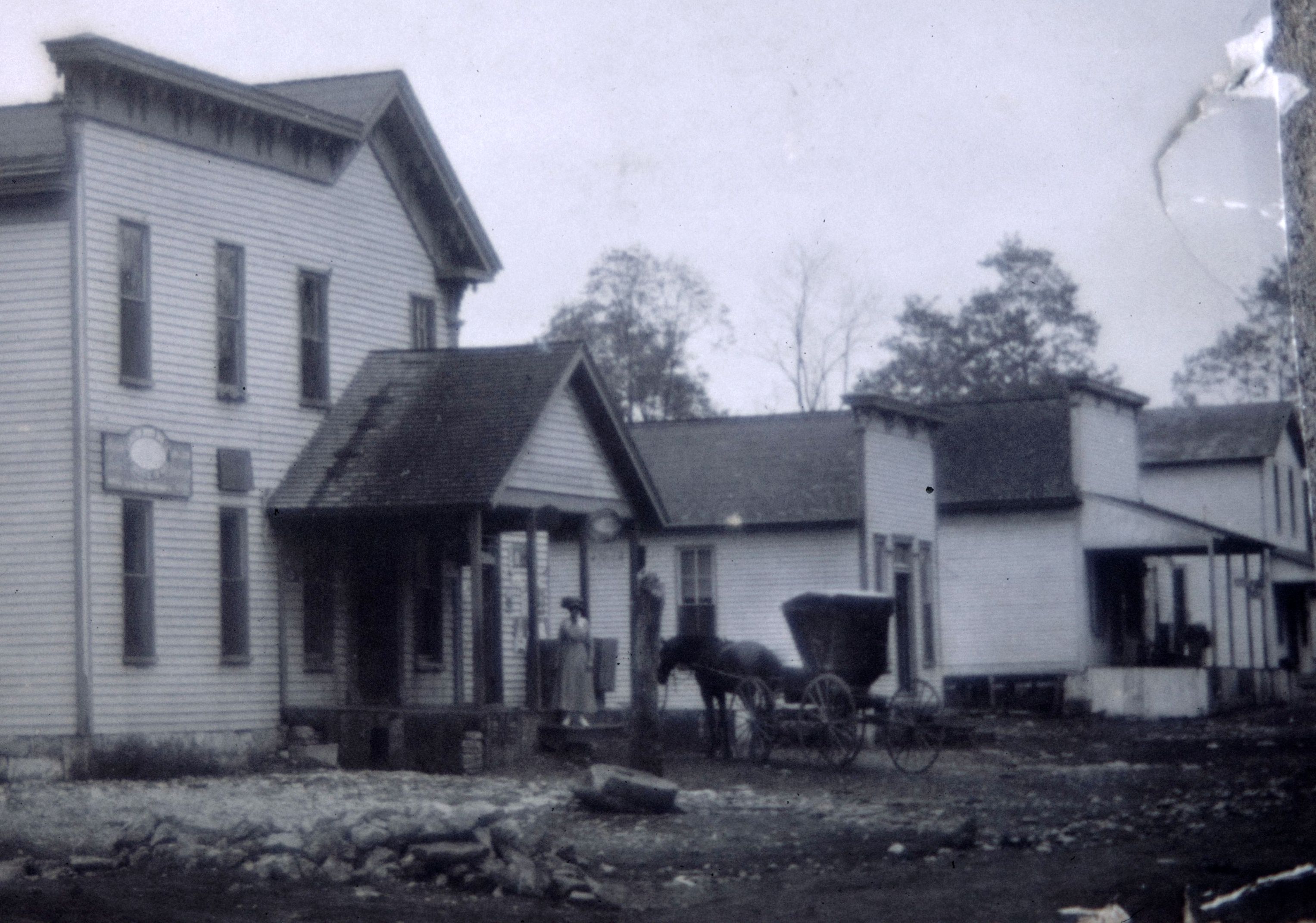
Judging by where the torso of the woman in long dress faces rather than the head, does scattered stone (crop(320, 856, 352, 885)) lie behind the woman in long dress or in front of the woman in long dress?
in front

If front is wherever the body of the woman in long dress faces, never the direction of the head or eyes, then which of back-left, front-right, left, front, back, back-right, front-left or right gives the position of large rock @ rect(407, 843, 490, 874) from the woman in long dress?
front

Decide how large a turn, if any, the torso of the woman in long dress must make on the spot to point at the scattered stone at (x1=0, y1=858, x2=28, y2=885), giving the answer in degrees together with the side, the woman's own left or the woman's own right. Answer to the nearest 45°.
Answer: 0° — they already face it

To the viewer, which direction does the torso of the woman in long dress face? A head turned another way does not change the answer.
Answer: toward the camera

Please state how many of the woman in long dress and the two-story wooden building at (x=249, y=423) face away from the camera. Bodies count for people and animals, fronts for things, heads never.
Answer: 0

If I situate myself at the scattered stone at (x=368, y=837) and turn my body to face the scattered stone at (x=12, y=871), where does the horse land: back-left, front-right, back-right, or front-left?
back-right

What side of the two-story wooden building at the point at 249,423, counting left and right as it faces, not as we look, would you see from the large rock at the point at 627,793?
front

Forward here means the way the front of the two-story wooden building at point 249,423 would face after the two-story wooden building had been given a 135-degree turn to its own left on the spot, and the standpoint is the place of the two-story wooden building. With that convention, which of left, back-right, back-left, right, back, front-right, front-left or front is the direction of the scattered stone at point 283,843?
back

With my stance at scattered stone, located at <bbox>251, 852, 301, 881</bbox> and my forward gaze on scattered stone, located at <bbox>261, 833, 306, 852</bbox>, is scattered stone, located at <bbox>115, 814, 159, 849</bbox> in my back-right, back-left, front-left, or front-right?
front-left

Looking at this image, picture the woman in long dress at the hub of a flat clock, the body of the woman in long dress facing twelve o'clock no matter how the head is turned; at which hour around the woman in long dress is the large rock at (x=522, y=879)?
The large rock is roughly at 12 o'clock from the woman in long dress.

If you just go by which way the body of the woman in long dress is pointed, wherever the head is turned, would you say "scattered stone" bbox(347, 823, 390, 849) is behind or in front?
in front

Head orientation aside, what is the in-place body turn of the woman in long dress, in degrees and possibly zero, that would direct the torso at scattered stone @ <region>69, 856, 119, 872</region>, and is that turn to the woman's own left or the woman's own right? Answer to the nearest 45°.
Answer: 0° — they already face it

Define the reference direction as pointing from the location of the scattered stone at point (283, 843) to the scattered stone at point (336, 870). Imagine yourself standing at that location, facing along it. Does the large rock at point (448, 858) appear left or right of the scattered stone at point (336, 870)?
left
